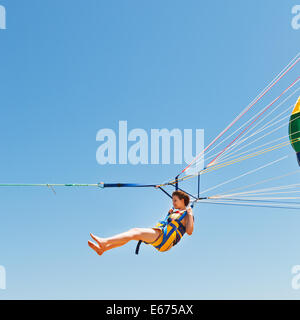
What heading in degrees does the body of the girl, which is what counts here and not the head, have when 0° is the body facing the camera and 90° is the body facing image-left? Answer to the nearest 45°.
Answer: approximately 90°
